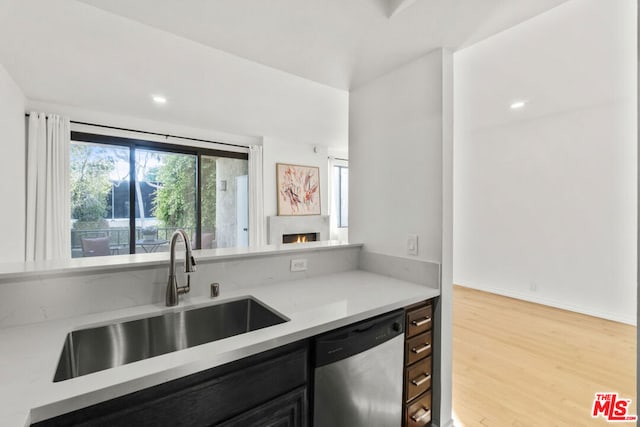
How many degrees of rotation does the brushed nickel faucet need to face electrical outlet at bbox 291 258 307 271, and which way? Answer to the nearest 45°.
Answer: approximately 45° to its left

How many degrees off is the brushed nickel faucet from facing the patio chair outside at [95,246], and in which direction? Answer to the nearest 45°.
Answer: approximately 135° to its left

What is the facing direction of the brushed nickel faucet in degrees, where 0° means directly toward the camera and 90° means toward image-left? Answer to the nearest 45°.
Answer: approximately 315°

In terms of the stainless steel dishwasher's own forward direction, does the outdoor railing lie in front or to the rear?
to the rear

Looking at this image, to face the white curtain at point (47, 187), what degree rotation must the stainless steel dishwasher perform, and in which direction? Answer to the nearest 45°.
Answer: approximately 180°

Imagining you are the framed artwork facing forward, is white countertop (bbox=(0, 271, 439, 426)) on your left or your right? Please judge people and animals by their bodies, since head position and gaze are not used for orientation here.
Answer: on your right

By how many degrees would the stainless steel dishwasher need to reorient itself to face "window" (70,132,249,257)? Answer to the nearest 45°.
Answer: approximately 180°

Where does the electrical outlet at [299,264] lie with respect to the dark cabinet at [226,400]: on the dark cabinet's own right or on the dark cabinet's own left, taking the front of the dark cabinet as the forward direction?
on the dark cabinet's own left

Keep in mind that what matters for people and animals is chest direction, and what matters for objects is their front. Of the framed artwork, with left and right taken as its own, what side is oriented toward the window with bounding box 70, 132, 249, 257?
right

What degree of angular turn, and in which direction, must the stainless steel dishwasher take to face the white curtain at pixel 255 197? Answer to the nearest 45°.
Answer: approximately 180°

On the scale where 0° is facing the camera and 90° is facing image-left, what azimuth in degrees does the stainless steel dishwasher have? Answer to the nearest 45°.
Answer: approximately 315°

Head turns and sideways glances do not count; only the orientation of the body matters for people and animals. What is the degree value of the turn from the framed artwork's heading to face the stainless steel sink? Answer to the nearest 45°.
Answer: approximately 45° to its right

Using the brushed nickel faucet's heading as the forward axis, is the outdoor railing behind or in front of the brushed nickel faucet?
behind

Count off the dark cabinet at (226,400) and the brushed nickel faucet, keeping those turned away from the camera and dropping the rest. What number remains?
0

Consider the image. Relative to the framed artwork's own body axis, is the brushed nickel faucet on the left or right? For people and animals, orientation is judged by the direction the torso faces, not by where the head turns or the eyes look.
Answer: on its right
